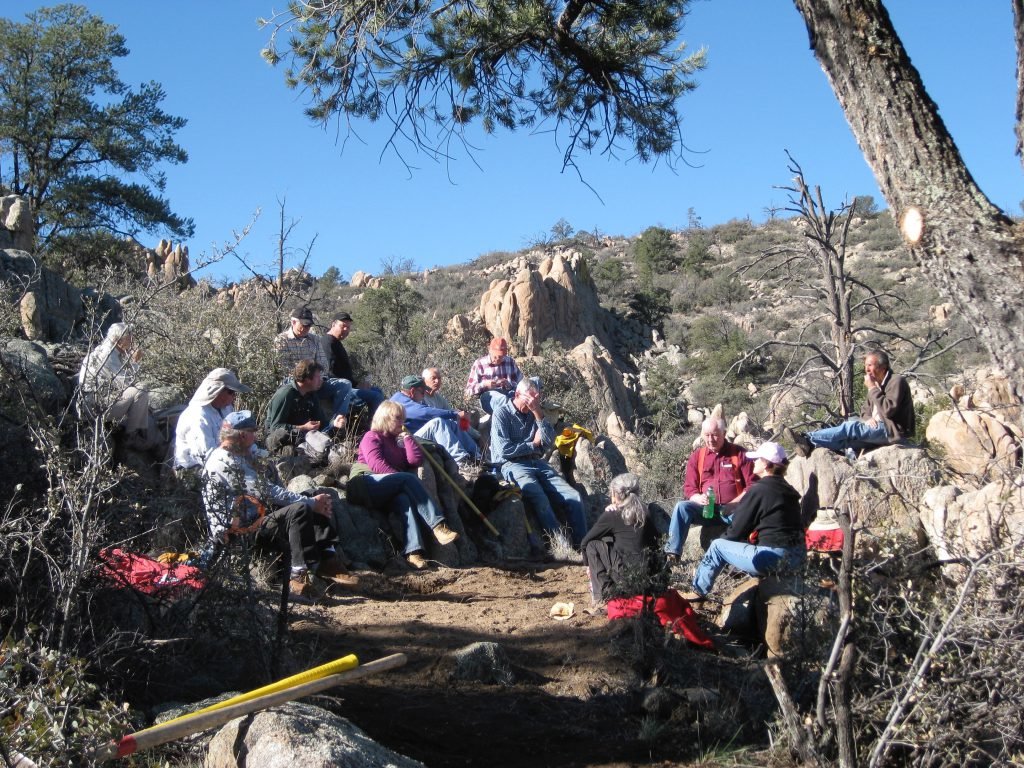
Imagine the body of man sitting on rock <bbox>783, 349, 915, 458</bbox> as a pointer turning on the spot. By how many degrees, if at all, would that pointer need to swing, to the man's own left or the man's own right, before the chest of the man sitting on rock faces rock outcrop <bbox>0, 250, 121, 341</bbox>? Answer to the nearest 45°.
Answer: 0° — they already face it

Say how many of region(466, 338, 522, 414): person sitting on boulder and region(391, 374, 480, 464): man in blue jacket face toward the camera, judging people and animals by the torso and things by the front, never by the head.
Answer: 1

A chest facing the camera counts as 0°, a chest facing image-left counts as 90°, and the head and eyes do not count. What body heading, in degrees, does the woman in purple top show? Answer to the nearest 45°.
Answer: approximately 315°

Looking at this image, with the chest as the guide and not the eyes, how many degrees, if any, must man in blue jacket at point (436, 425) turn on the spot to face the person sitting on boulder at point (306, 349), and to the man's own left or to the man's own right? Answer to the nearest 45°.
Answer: approximately 135° to the man's own left

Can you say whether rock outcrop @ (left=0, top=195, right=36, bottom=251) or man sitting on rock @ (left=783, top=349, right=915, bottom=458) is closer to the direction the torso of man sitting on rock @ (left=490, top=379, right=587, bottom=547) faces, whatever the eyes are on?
the man sitting on rock

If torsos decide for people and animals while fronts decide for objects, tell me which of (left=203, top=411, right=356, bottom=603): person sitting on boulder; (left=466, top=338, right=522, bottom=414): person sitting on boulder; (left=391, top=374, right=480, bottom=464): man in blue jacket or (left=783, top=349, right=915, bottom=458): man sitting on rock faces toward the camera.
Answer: (left=466, top=338, right=522, bottom=414): person sitting on boulder

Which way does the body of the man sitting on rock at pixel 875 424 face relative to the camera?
to the viewer's left

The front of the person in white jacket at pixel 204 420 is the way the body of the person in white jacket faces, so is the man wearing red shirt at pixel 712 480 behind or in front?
in front

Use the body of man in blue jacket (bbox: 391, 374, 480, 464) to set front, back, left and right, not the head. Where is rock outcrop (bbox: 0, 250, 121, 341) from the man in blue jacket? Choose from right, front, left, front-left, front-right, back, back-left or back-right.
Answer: back-left

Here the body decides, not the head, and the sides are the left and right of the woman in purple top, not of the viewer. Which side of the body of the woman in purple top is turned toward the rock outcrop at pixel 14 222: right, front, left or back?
back

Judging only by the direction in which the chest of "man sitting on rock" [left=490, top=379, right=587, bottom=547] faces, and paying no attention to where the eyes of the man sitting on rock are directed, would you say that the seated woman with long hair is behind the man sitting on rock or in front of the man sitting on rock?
in front

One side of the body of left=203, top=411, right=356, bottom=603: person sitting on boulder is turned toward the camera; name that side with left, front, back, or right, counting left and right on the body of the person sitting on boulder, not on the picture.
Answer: right

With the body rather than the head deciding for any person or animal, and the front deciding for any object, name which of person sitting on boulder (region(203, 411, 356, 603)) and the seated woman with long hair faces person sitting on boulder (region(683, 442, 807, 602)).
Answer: person sitting on boulder (region(203, 411, 356, 603))

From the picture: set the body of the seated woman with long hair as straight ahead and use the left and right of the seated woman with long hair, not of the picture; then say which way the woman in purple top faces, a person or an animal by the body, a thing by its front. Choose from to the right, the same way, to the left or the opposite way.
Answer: the opposite way

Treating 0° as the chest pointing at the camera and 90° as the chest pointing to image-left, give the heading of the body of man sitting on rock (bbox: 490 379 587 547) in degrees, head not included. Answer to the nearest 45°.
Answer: approximately 315°

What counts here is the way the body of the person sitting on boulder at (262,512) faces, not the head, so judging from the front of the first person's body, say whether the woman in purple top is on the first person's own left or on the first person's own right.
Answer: on the first person's own left
